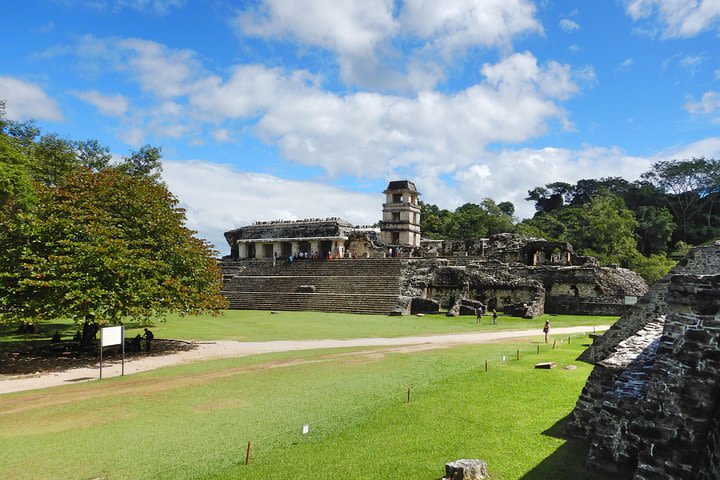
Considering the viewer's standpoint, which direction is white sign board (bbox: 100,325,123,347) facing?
facing the viewer

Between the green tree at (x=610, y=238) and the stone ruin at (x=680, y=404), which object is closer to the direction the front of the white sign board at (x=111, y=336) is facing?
the stone ruin

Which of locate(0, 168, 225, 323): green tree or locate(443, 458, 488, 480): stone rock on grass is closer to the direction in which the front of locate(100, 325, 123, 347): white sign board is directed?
the stone rock on grass

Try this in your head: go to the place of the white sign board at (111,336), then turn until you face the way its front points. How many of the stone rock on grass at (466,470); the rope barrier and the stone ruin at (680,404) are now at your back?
0

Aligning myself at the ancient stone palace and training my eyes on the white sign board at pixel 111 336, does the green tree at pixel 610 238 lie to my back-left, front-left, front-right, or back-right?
back-left

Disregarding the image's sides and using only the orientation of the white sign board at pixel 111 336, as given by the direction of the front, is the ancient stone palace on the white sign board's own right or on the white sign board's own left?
on the white sign board's own left

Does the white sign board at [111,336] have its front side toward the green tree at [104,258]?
no

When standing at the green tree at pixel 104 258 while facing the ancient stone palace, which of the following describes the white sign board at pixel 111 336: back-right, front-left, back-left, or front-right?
back-right

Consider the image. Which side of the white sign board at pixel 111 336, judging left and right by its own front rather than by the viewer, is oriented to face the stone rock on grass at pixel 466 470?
front

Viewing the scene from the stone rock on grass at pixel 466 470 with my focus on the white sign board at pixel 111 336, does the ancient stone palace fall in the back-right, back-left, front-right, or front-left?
front-right

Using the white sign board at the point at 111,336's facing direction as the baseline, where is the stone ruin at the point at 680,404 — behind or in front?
in front
